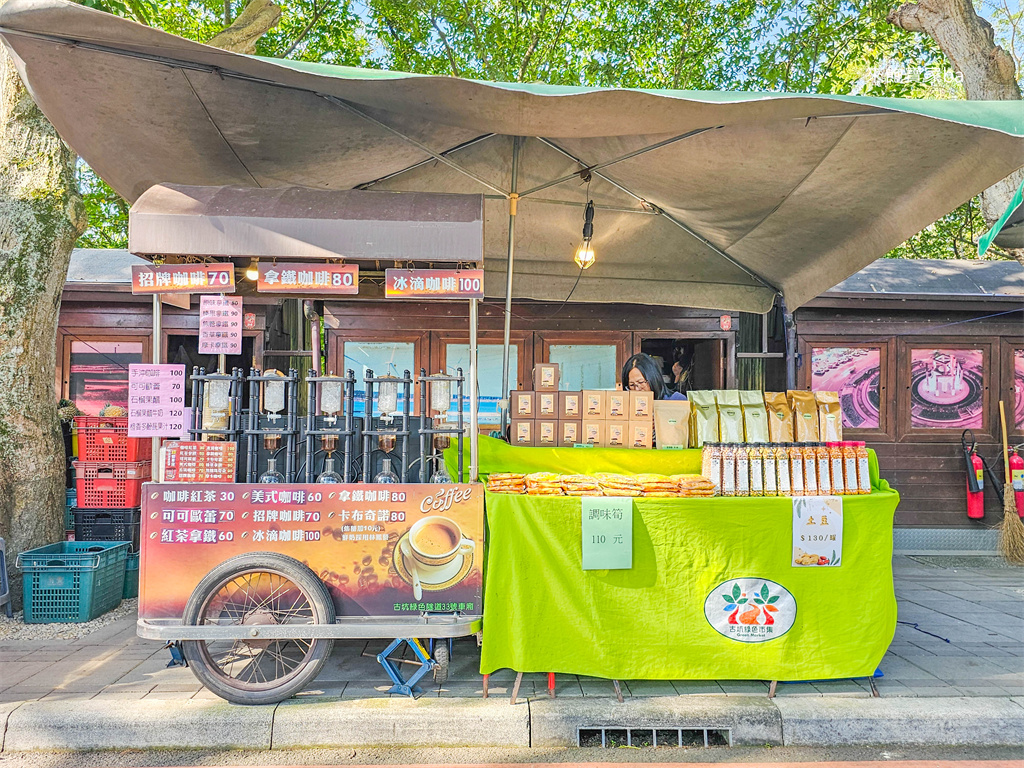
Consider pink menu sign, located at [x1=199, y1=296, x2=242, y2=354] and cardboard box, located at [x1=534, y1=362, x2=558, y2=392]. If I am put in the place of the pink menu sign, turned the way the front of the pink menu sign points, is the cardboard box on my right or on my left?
on my left

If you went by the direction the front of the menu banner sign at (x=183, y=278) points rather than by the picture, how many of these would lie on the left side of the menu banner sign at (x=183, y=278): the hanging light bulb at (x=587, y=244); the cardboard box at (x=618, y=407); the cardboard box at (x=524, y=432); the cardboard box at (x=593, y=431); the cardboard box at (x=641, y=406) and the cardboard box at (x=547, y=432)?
6

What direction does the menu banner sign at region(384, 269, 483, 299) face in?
toward the camera

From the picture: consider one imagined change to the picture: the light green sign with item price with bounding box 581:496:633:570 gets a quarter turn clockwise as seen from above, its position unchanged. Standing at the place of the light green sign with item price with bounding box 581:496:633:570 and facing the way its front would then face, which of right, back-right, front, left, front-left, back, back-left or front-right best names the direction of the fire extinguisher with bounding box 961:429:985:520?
back-right

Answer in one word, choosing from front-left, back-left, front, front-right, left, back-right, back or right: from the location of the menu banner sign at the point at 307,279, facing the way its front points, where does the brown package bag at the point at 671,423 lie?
left

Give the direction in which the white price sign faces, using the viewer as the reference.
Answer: facing the viewer

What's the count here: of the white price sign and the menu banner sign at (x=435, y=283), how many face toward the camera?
2

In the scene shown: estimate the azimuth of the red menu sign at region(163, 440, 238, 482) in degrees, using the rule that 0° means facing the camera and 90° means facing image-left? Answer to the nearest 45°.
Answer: approximately 0°

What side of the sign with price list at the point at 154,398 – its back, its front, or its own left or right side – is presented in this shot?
front
